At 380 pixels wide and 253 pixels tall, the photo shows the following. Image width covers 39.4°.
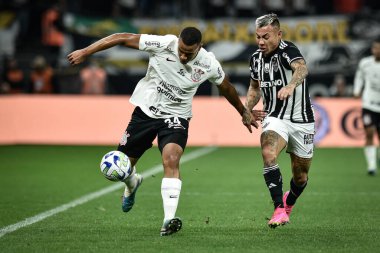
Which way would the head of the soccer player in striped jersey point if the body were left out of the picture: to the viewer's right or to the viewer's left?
to the viewer's left

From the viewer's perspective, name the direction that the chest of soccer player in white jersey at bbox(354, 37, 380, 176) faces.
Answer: toward the camera

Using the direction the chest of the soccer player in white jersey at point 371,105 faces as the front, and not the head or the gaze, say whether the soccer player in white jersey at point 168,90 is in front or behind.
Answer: in front

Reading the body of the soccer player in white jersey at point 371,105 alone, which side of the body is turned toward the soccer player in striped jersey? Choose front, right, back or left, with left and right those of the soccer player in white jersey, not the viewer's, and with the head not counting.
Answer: front

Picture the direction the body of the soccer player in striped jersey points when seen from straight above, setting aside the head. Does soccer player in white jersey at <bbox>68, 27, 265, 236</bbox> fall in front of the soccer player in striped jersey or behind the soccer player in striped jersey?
in front

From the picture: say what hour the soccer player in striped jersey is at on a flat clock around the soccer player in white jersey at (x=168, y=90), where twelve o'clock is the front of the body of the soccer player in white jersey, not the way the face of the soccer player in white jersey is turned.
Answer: The soccer player in striped jersey is roughly at 9 o'clock from the soccer player in white jersey.

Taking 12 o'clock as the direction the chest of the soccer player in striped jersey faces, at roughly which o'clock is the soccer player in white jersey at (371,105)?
The soccer player in white jersey is roughly at 5 o'clock from the soccer player in striped jersey.

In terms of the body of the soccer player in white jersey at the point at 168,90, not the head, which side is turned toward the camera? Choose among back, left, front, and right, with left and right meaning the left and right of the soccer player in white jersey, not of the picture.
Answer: front

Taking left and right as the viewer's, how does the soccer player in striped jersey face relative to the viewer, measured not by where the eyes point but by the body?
facing the viewer and to the left of the viewer
